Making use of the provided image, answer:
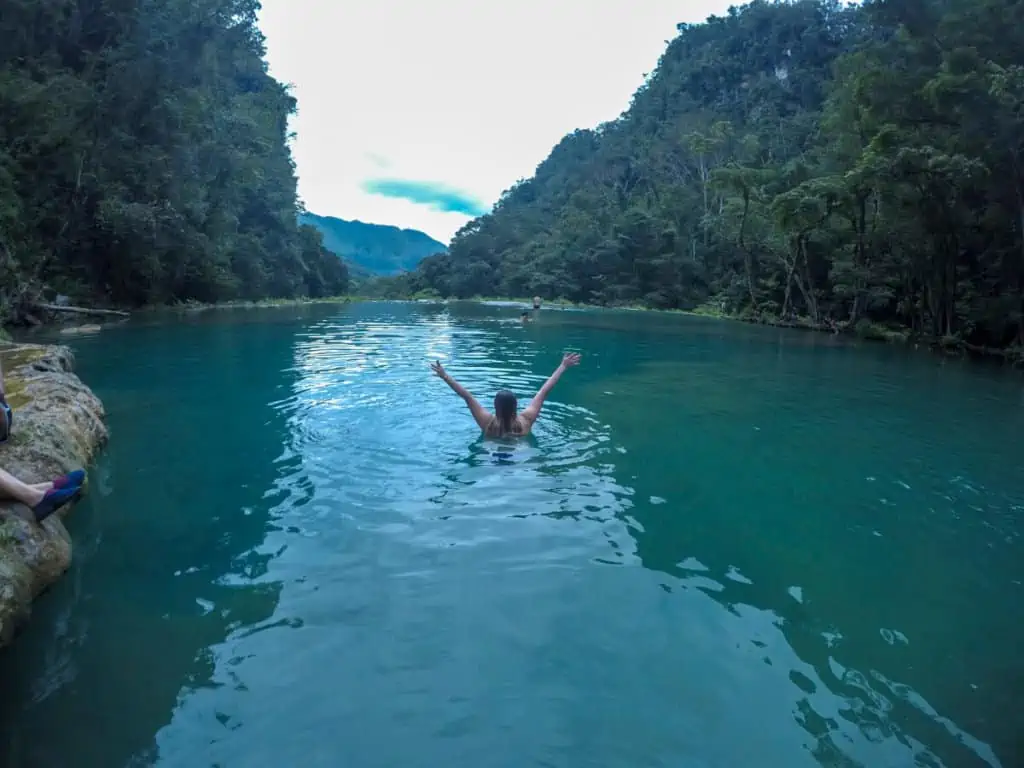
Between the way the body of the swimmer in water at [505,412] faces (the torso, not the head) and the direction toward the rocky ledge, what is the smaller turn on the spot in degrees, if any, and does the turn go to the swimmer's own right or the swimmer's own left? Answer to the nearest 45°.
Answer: approximately 135° to the swimmer's own left

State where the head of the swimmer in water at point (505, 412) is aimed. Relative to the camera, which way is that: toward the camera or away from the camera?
away from the camera

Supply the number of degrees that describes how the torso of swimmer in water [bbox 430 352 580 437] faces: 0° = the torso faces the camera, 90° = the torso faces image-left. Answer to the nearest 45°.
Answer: approximately 180°
